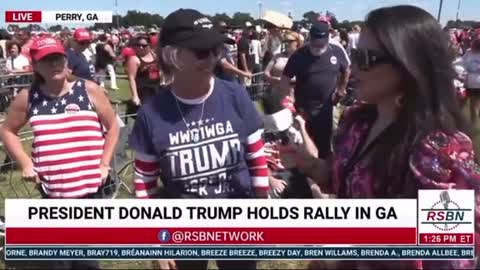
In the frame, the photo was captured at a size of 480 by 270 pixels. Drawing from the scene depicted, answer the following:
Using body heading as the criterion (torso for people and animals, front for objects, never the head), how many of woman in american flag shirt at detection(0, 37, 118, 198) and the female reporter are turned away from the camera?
0

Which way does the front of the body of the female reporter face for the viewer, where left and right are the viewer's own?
facing the viewer and to the left of the viewer

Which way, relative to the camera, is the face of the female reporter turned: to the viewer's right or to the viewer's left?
to the viewer's left

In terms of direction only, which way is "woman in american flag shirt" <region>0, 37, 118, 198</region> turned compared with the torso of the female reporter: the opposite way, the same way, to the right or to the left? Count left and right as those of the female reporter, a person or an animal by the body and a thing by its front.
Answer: to the left

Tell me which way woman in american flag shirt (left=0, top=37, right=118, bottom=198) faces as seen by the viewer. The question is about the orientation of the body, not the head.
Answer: toward the camera

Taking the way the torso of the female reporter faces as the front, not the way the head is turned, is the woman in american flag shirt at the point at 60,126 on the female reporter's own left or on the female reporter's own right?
on the female reporter's own right

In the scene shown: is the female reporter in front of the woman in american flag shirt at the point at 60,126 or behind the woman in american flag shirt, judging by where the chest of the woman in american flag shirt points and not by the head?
in front
